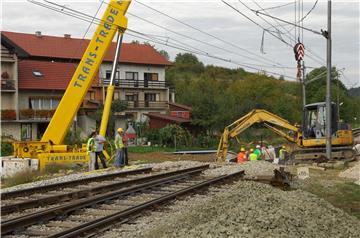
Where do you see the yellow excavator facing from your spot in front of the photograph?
facing to the left of the viewer

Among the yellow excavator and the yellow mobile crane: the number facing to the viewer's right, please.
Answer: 1

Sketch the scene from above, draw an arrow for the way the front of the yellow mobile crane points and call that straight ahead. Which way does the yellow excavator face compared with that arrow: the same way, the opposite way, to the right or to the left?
the opposite way

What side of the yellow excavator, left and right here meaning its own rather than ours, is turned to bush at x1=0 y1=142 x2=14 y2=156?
front

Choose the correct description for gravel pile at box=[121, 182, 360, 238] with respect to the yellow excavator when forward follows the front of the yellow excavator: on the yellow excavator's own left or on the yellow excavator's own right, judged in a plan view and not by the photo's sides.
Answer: on the yellow excavator's own left

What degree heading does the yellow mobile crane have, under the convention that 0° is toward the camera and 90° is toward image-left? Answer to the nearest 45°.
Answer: approximately 270°

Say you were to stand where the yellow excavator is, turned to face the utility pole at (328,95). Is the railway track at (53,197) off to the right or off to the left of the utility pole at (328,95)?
right

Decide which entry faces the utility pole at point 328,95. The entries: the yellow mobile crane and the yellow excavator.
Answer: the yellow mobile crane
